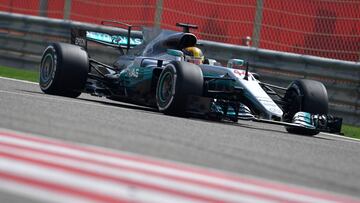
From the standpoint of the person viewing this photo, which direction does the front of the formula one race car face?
facing the viewer and to the right of the viewer
